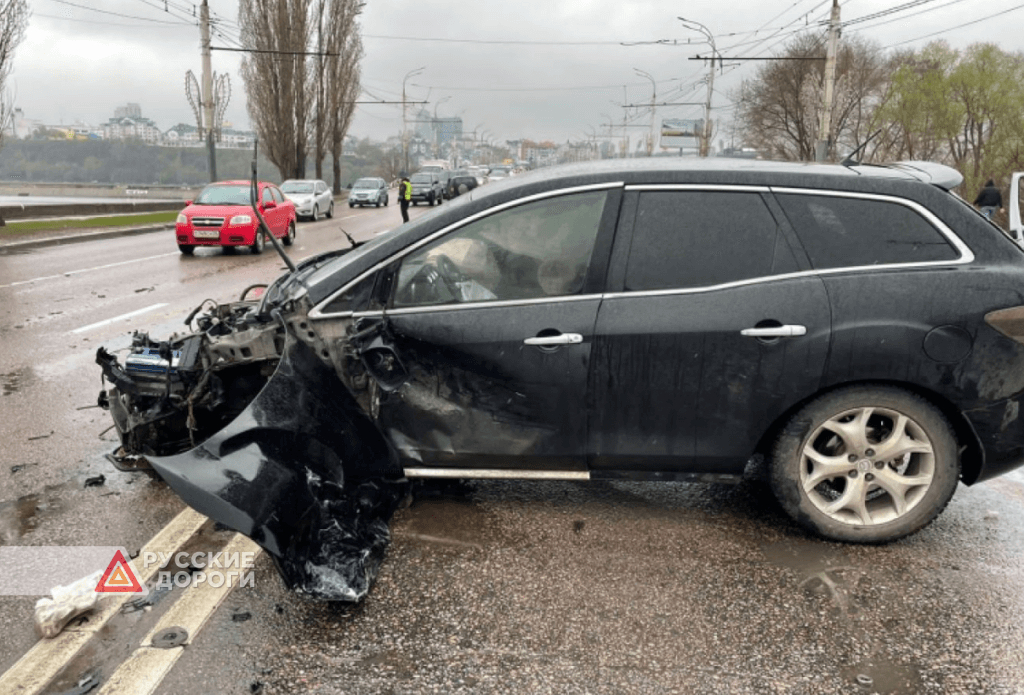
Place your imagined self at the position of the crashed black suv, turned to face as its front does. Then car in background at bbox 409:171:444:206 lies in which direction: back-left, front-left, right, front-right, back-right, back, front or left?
right

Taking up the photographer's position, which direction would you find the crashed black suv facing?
facing to the left of the viewer

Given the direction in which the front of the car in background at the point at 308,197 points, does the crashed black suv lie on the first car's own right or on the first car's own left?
on the first car's own left

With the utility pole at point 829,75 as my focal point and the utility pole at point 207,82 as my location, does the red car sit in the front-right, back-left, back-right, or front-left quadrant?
front-right

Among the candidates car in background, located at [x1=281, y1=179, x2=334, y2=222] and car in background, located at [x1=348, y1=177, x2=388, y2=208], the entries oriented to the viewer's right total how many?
0

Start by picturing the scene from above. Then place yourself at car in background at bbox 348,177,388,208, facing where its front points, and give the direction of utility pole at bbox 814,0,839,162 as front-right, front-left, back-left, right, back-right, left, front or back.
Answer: left

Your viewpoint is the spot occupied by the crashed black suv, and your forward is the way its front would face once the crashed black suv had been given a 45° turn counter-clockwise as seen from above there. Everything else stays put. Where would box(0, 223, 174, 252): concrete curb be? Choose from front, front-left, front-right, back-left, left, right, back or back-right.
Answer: right

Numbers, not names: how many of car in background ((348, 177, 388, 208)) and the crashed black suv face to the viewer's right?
0

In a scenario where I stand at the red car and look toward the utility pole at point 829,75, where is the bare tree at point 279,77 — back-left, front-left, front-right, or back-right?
front-left

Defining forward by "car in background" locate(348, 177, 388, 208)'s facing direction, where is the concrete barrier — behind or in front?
in front

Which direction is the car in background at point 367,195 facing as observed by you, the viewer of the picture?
facing the viewer and to the left of the viewer

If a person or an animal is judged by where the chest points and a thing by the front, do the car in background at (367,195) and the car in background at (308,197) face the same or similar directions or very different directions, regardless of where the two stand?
same or similar directions
